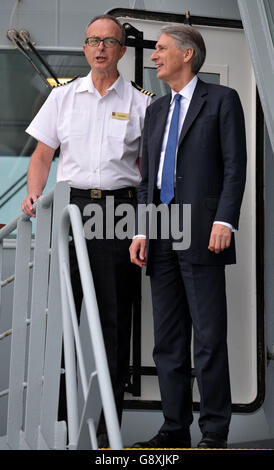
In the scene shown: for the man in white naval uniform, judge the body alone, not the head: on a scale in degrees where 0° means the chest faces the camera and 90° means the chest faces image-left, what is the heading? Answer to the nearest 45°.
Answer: approximately 0°

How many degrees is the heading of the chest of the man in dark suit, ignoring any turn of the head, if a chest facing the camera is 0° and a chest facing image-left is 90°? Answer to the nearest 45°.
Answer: approximately 45°

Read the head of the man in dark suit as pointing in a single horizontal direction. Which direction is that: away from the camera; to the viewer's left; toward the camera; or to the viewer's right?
to the viewer's left
